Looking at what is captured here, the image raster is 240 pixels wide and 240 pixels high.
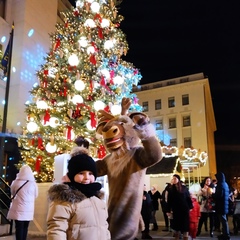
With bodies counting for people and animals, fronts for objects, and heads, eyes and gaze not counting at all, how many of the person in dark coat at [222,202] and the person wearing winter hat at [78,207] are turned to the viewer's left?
1

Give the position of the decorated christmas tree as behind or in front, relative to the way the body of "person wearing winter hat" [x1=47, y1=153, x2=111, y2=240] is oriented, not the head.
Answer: behind

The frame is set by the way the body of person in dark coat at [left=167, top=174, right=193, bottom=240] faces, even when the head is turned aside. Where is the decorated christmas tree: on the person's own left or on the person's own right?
on the person's own right

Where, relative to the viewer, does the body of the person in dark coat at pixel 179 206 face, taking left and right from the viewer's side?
facing the viewer and to the left of the viewer

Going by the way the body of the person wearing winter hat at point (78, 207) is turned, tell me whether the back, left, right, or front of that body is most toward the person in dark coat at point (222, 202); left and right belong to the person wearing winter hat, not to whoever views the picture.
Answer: left

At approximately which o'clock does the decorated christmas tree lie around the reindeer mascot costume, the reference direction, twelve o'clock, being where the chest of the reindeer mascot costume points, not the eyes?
The decorated christmas tree is roughly at 4 o'clock from the reindeer mascot costume.

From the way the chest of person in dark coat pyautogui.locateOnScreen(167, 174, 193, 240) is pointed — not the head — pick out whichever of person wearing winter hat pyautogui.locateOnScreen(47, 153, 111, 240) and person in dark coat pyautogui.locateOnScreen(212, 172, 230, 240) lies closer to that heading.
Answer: the person wearing winter hat

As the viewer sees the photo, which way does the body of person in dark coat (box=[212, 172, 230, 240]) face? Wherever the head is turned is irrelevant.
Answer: to the viewer's left

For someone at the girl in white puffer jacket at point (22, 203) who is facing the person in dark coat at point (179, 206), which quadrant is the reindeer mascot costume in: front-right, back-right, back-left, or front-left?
front-right
